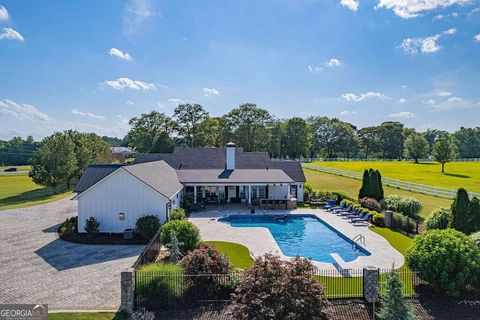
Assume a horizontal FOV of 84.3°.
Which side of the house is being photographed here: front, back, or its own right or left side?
back

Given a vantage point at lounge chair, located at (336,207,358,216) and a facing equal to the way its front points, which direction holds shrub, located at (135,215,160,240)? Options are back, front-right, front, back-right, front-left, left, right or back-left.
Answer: front-left

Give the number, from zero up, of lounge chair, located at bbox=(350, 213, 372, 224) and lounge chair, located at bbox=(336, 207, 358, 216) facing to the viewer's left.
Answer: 2

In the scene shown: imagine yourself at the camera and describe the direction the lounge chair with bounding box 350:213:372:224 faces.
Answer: facing to the left of the viewer

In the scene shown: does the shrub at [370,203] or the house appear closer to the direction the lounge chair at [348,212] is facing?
the house

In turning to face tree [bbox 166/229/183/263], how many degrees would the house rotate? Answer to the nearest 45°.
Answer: approximately 180°

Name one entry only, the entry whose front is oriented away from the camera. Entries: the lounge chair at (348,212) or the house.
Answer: the house

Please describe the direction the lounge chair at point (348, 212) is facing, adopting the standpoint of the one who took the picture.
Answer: facing to the left of the viewer

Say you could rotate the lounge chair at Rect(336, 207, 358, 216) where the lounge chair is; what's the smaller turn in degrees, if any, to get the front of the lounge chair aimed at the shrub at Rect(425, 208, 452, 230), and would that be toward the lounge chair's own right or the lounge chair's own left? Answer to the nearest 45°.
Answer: approximately 135° to the lounge chair's own left

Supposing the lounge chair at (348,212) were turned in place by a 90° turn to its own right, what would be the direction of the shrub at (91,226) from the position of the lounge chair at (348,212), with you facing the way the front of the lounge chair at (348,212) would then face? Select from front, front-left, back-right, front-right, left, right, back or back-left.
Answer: back-left

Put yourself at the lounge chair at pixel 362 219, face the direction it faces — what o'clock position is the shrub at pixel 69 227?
The shrub is roughly at 11 o'clock from the lounge chair.

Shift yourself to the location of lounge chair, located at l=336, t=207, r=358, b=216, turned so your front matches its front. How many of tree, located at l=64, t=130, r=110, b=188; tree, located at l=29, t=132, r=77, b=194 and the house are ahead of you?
3

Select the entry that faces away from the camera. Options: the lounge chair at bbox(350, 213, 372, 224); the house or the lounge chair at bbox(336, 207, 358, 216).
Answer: the house

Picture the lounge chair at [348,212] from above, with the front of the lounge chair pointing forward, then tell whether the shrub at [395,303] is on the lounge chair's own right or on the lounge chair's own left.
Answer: on the lounge chair's own left

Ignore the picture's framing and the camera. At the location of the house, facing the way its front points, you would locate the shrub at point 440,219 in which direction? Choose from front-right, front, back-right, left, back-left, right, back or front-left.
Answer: back-right
